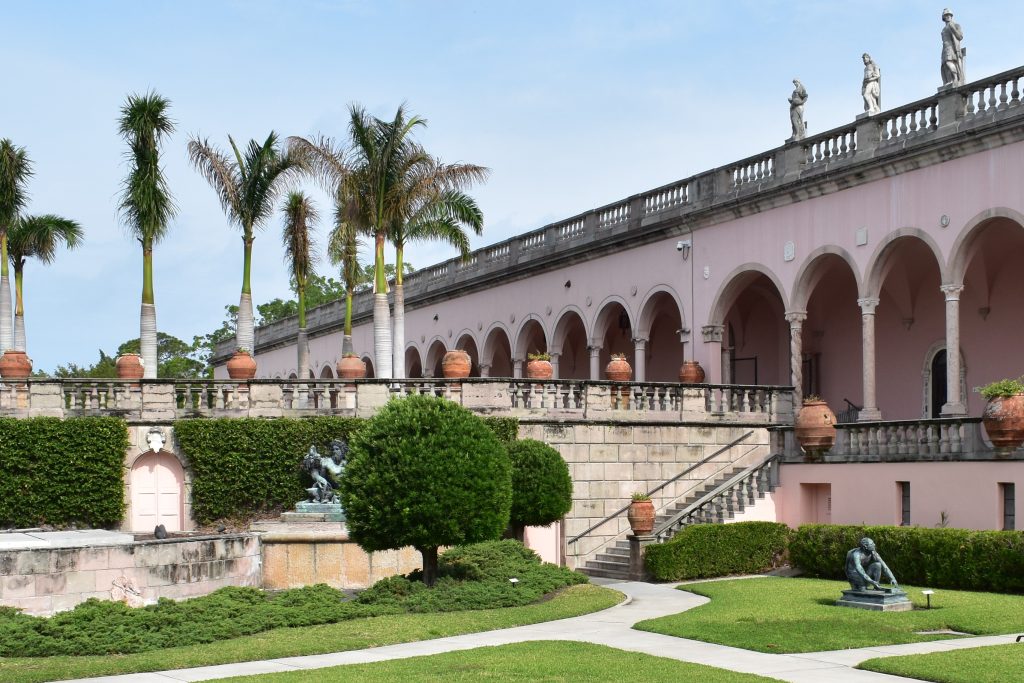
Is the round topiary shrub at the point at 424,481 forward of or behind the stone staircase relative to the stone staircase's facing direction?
forward

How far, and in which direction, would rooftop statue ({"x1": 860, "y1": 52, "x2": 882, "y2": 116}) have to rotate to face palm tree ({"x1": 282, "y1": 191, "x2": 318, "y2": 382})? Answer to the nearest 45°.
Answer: approximately 90° to its right

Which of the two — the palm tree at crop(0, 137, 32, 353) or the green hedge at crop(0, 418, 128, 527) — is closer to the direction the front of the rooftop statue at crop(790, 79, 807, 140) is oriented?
the green hedge

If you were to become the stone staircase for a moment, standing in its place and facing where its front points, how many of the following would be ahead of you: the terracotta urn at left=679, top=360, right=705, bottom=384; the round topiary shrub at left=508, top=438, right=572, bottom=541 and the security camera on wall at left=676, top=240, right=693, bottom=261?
1

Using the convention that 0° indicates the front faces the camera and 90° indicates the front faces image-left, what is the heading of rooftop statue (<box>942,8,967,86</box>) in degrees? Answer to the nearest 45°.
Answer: approximately 45°

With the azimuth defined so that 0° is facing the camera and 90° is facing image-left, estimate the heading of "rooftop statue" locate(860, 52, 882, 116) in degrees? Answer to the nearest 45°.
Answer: approximately 45°

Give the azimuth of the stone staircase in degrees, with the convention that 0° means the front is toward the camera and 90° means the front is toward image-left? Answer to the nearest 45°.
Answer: approximately 45°

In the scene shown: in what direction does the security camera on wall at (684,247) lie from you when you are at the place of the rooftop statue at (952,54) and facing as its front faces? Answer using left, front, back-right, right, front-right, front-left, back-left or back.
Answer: right
